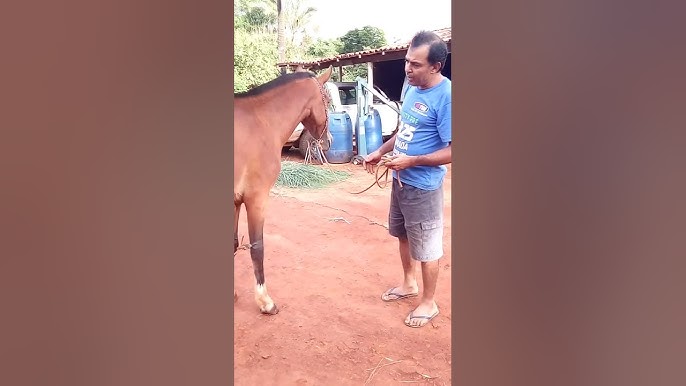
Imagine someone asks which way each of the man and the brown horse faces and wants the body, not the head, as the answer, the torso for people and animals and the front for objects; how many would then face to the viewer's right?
1

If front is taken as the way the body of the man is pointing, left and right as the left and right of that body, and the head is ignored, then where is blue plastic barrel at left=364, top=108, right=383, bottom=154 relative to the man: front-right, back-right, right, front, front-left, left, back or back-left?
back-right

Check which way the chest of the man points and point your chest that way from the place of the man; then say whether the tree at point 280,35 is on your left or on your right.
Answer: on your right

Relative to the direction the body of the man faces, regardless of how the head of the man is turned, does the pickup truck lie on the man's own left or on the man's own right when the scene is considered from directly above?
on the man's own right

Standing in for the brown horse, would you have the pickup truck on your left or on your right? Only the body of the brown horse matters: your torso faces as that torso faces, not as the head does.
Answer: on your left

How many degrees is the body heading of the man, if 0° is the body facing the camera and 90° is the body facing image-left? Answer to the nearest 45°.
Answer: approximately 45°

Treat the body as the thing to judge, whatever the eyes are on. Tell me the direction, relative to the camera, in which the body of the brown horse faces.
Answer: to the viewer's right

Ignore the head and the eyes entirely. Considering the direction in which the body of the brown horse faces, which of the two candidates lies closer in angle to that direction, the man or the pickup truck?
the man

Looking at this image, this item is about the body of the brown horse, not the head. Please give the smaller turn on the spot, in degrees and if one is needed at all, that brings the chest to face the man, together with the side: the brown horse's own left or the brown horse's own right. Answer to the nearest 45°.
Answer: approximately 45° to the brown horse's own right

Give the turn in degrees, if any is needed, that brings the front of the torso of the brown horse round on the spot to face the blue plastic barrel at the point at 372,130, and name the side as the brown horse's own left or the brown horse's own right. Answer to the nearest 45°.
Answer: approximately 90° to the brown horse's own left
